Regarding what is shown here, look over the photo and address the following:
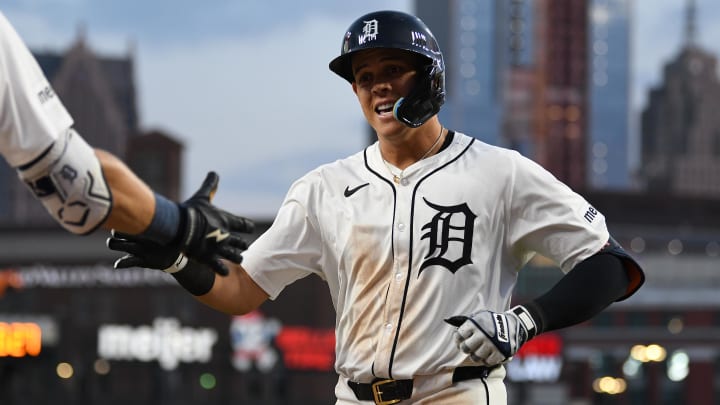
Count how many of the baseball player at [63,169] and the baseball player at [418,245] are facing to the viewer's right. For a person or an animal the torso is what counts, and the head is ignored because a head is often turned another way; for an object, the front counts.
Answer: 1

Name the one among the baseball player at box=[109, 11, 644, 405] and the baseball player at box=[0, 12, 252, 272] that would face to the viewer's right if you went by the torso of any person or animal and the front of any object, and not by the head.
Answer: the baseball player at box=[0, 12, 252, 272]

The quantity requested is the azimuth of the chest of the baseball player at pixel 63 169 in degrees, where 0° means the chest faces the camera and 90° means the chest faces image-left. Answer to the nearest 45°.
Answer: approximately 270°

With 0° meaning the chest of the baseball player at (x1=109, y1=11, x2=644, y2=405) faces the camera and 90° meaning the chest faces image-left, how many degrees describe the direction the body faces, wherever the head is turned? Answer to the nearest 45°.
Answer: approximately 45°
